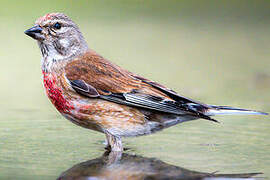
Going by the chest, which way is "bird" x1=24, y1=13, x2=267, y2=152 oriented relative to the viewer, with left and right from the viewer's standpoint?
facing to the left of the viewer
